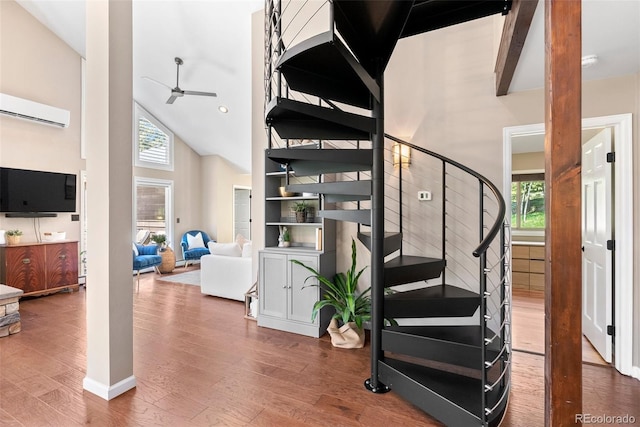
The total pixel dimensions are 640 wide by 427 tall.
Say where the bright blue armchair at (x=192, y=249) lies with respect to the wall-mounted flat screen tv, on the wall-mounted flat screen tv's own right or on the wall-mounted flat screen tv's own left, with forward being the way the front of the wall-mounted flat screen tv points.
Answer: on the wall-mounted flat screen tv's own left

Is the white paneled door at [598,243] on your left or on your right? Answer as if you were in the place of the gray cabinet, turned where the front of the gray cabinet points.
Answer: on your left

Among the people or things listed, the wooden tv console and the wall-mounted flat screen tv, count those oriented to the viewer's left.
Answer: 0

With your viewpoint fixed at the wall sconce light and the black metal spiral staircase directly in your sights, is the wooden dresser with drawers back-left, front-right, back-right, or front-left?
back-left

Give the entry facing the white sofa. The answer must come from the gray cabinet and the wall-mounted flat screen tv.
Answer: the wall-mounted flat screen tv

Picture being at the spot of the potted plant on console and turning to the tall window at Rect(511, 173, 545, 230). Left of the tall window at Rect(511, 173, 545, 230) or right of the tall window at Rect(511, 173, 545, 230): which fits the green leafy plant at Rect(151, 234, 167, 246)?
left

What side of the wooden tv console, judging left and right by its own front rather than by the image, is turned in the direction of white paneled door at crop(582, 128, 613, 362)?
front

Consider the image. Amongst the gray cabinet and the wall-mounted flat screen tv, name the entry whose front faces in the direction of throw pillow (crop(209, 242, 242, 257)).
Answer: the wall-mounted flat screen tv

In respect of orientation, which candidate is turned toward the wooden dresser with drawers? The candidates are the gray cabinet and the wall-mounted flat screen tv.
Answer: the wall-mounted flat screen tv

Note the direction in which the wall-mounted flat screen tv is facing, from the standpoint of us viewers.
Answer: facing the viewer and to the right of the viewer

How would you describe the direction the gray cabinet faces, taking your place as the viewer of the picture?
facing the viewer and to the left of the viewer

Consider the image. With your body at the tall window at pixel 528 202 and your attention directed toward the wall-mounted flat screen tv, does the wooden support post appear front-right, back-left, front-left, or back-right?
front-left

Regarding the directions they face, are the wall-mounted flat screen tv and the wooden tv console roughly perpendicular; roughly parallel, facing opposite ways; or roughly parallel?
roughly parallel

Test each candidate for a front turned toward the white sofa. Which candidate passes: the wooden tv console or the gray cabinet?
the wooden tv console

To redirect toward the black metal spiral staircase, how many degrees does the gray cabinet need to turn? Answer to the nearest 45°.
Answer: approximately 90° to its left

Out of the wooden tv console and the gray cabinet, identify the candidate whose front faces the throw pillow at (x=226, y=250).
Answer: the wooden tv console

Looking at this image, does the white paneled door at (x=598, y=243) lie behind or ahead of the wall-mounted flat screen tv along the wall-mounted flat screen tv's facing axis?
ahead

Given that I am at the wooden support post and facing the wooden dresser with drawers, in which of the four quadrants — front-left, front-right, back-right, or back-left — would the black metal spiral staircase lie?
front-left

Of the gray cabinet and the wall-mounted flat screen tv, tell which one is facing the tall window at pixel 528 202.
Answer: the wall-mounted flat screen tv

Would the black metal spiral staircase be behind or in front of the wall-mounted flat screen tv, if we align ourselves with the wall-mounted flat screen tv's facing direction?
in front

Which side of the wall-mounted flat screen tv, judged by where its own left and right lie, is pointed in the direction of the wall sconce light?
front
